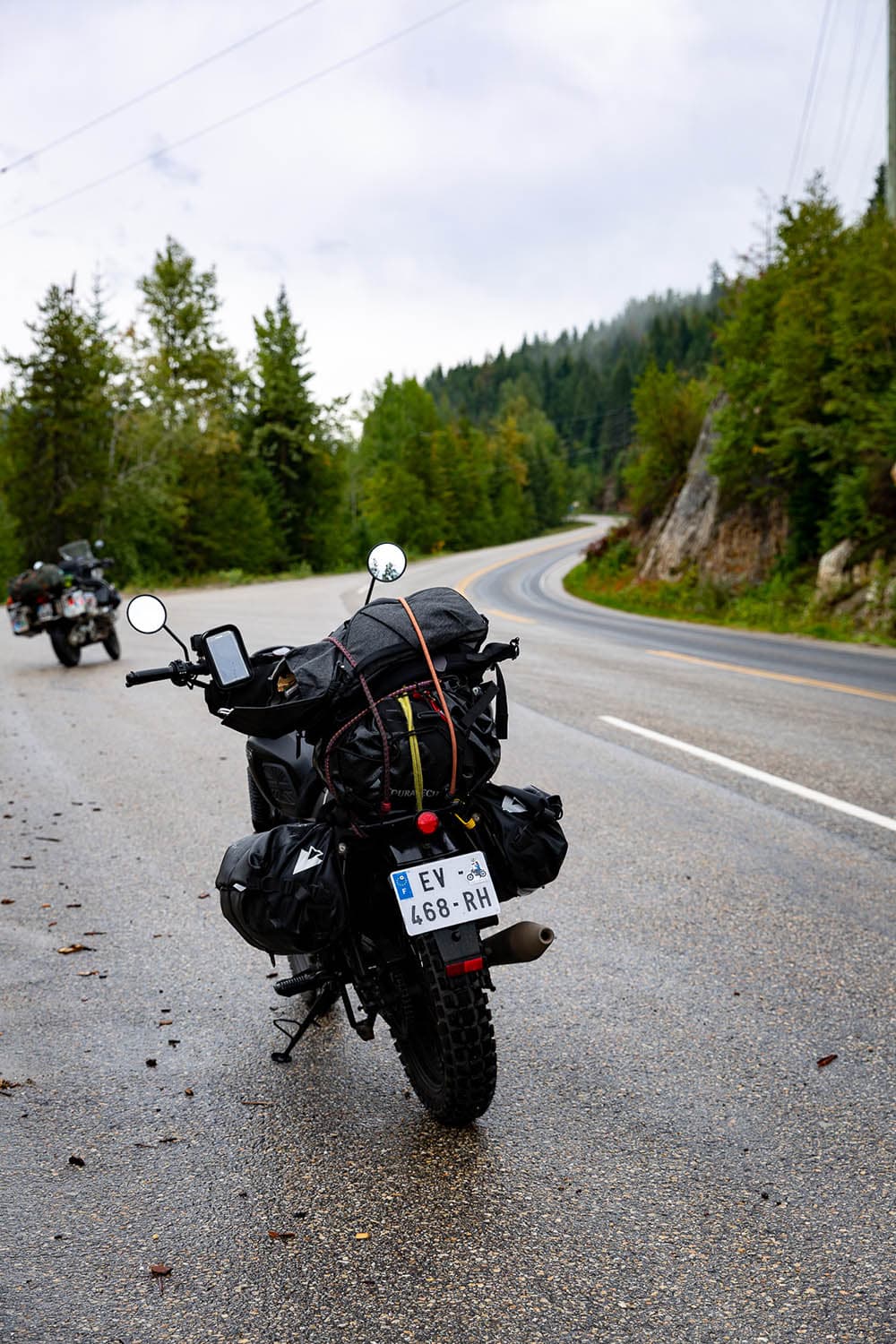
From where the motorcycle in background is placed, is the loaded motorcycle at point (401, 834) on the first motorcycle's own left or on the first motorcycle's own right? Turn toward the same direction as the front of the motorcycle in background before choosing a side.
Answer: on the first motorcycle's own right

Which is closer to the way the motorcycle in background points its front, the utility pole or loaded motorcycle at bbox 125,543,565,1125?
the utility pole

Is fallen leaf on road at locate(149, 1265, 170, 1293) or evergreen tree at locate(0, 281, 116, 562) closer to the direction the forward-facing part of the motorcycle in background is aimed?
the evergreen tree

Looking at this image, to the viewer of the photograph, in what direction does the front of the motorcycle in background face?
facing away from the viewer and to the right of the viewer

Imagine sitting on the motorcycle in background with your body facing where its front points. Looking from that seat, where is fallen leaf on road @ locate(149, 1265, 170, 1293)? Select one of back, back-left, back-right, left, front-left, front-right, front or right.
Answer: back-right

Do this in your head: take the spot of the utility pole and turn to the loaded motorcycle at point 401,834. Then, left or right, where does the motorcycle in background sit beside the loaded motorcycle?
right

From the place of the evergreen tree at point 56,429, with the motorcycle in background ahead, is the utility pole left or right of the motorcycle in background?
left

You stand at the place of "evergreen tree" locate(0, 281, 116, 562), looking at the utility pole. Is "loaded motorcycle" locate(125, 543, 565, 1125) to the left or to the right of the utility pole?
right

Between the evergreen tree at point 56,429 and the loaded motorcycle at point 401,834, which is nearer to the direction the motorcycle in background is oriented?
the evergreen tree

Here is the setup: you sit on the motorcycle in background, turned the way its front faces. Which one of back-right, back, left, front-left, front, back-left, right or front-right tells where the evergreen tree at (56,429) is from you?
front-left
